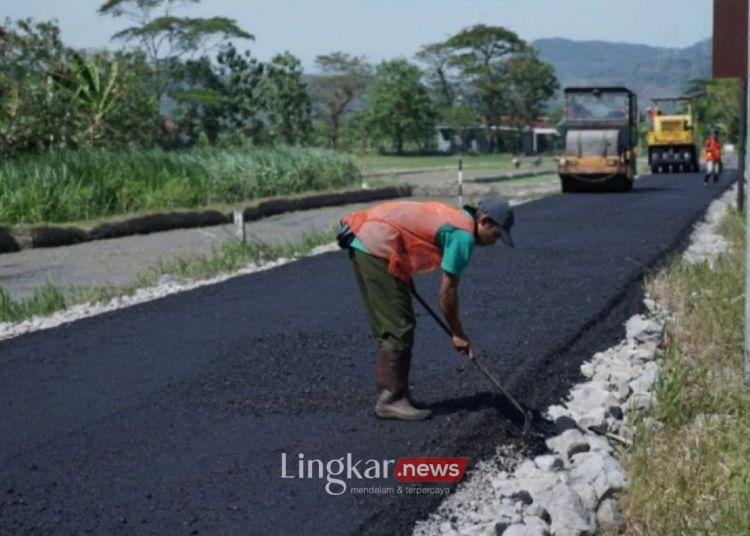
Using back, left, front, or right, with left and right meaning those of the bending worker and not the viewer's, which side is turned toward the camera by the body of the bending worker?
right

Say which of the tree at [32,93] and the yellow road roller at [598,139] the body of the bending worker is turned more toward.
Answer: the yellow road roller

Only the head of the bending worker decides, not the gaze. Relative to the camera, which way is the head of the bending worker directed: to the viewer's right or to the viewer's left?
to the viewer's right

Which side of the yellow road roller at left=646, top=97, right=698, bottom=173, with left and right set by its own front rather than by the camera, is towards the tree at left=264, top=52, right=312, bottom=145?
right

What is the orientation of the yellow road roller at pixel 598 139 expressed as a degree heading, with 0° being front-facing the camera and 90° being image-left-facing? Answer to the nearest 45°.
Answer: approximately 0°

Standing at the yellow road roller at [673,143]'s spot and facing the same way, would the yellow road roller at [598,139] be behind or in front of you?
in front

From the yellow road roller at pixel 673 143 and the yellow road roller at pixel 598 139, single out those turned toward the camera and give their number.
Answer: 2

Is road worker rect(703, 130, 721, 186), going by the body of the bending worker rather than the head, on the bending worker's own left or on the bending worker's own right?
on the bending worker's own left
